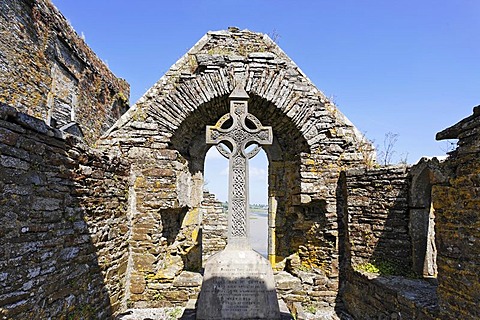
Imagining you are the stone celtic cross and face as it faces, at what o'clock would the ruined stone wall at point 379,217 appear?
The ruined stone wall is roughly at 8 o'clock from the stone celtic cross.

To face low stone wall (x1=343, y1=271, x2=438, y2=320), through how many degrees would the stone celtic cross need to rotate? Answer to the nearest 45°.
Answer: approximately 90° to its left

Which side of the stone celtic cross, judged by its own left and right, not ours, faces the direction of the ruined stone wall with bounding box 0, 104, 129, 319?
right

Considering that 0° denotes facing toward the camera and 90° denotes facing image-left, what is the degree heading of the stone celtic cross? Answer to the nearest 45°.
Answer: approximately 0°

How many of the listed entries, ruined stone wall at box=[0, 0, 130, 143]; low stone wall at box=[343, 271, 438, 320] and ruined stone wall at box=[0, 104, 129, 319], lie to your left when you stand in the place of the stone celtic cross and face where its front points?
1

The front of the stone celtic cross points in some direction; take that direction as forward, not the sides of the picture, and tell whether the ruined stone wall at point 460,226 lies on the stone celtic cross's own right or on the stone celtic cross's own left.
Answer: on the stone celtic cross's own left

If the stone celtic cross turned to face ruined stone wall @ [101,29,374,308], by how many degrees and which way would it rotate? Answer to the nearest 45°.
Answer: approximately 180°

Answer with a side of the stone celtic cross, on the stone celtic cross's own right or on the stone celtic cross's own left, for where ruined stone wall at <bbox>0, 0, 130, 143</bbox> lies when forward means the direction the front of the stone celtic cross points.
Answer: on the stone celtic cross's own right

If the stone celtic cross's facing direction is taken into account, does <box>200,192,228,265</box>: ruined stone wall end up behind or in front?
behind
